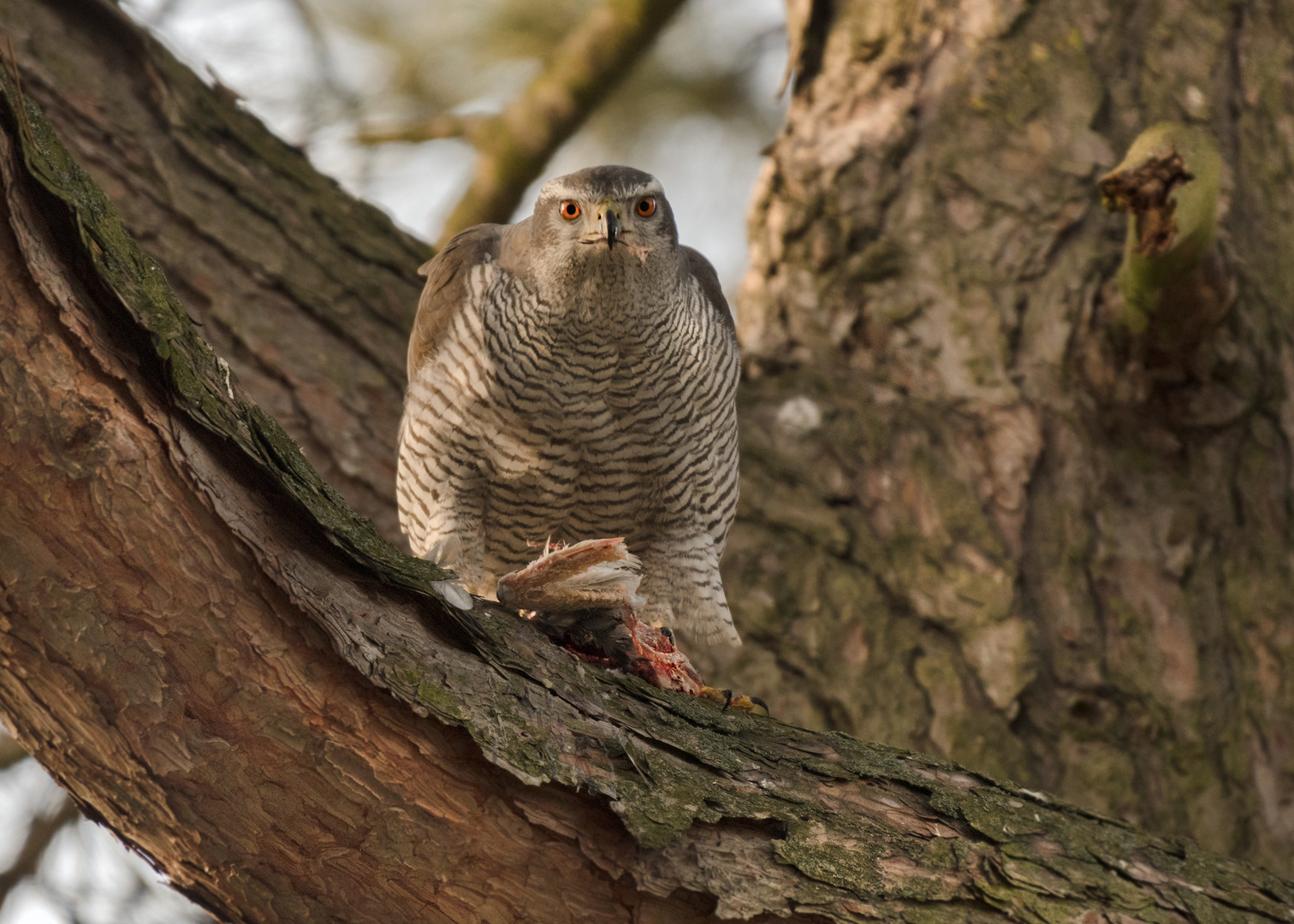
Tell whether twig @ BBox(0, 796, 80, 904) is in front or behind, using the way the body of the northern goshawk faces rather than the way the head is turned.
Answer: behind

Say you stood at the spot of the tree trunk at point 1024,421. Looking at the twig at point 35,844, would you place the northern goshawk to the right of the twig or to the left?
left

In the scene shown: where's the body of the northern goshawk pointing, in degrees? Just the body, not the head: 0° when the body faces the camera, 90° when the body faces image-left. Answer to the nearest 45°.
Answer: approximately 0°

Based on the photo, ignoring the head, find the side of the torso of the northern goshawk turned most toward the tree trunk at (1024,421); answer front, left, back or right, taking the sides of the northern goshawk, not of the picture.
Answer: left
